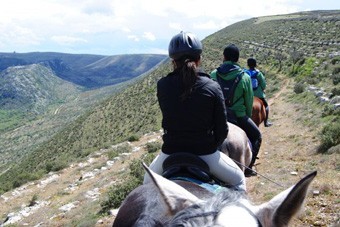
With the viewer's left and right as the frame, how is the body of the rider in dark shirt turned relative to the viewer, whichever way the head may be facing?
facing away from the viewer

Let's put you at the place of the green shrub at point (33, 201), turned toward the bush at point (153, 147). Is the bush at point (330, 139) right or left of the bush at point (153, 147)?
right

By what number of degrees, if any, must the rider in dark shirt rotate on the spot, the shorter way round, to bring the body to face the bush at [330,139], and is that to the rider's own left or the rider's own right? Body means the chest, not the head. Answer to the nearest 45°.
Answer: approximately 45° to the rider's own right

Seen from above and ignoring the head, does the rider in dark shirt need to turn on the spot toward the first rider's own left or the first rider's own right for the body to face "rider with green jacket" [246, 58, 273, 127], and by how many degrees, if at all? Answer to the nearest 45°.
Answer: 0° — they already face them

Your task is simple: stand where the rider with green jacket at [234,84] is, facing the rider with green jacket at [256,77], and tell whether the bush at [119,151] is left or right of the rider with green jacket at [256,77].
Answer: left

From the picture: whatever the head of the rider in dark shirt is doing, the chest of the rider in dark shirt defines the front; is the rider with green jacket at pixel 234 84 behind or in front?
in front

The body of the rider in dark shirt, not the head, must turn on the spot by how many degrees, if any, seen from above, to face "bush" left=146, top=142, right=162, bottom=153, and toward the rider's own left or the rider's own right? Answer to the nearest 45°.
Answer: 0° — they already face it

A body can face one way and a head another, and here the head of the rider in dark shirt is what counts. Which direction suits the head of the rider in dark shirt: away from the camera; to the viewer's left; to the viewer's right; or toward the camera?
away from the camera
